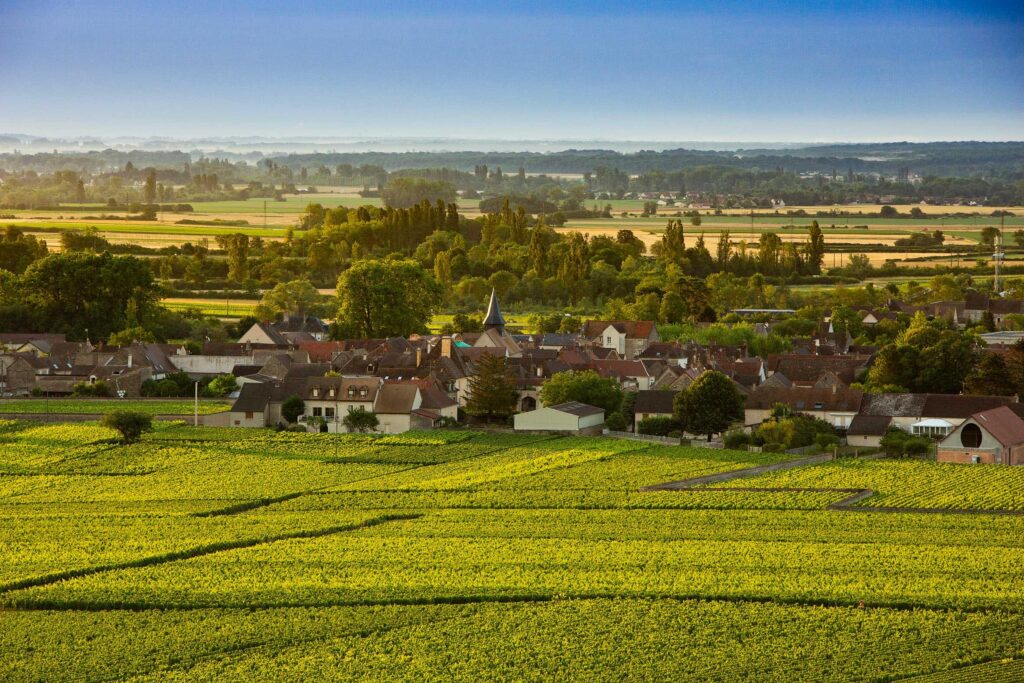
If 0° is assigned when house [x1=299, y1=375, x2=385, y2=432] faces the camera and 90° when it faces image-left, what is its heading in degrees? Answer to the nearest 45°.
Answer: approximately 0°

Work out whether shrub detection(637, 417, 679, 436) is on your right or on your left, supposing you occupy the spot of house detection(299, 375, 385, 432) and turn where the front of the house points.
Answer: on your left

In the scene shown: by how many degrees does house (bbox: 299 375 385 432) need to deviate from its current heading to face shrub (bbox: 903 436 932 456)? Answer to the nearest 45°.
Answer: approximately 45° to its left

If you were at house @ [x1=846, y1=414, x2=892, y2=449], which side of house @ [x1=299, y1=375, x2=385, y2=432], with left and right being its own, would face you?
left

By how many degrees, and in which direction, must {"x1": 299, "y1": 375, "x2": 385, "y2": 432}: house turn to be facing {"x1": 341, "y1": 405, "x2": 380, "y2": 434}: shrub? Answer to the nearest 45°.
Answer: approximately 45° to its left

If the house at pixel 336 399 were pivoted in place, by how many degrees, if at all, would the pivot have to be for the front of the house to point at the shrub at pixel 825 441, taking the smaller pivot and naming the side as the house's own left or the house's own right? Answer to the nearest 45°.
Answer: approximately 45° to the house's own left

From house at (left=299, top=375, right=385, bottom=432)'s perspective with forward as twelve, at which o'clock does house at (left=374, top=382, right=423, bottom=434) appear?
house at (left=374, top=382, right=423, bottom=434) is roughly at 10 o'clock from house at (left=299, top=375, right=385, bottom=432).

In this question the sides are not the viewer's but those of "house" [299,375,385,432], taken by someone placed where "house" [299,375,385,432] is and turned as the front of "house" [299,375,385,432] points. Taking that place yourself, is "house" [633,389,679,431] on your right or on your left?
on your left

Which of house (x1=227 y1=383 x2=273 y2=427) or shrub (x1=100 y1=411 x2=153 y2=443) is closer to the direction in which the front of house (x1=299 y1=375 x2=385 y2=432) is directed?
the shrub

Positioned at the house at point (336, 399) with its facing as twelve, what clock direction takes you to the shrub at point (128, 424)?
The shrub is roughly at 2 o'clock from the house.

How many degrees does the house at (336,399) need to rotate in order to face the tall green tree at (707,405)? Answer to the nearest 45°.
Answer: approximately 90° to its left
